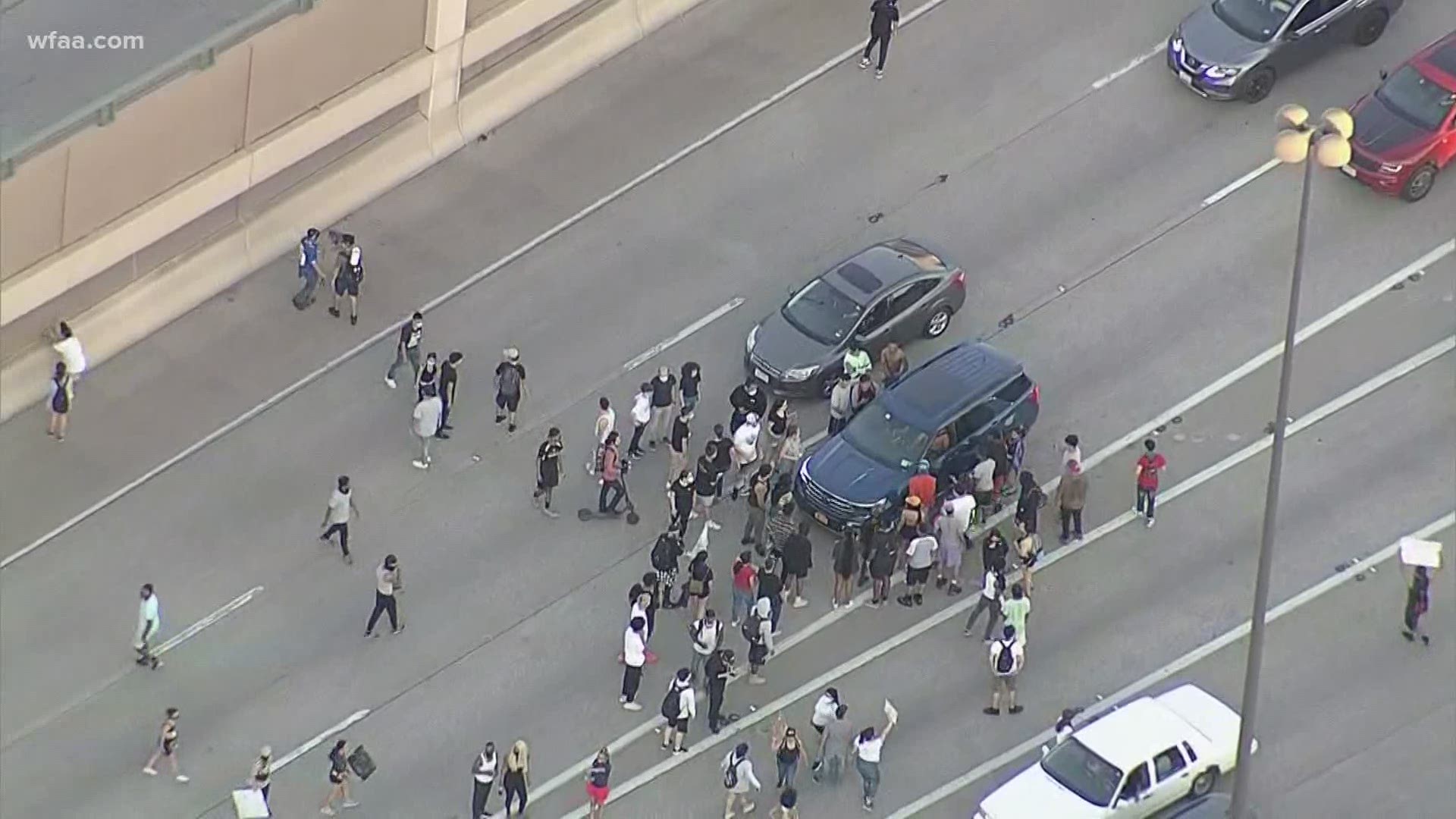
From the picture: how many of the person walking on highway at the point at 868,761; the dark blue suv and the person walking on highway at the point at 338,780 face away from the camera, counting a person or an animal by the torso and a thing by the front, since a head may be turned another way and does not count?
1

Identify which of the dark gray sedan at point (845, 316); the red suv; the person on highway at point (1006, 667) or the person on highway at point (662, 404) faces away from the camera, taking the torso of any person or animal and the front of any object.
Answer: the person on highway at point (1006, 667)

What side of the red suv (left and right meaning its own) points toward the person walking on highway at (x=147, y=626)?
front

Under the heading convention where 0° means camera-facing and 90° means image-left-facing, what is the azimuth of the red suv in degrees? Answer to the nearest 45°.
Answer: approximately 45°

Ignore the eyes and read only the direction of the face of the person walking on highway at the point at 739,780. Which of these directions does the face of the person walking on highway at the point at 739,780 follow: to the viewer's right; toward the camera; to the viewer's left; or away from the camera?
away from the camera

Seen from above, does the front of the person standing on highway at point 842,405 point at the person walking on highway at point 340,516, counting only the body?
no

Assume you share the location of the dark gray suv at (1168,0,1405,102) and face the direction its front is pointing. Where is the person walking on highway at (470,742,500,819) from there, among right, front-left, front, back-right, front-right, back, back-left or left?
front

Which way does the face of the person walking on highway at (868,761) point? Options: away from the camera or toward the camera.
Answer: away from the camera

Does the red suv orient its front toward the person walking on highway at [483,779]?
yes
